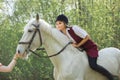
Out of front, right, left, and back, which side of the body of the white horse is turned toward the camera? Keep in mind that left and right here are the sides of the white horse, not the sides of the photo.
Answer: left
